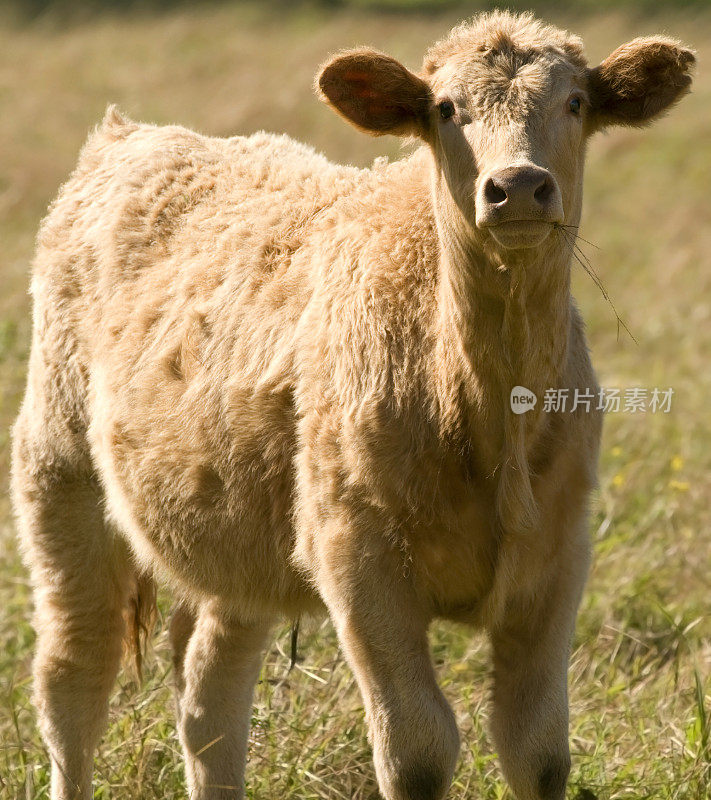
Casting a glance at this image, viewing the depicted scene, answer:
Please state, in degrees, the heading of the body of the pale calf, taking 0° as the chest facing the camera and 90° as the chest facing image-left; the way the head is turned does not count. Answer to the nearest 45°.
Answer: approximately 315°
